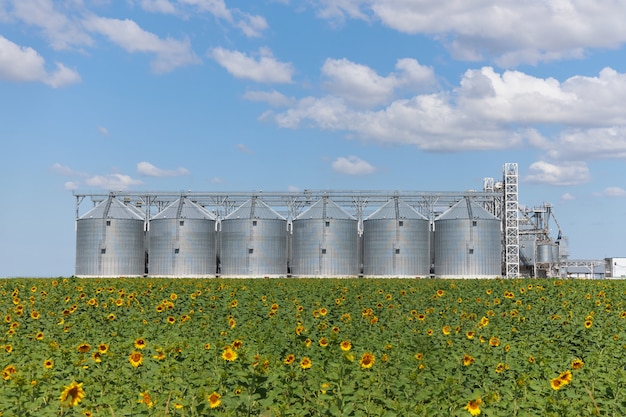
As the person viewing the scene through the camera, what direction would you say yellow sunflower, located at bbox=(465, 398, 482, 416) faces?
facing the viewer
